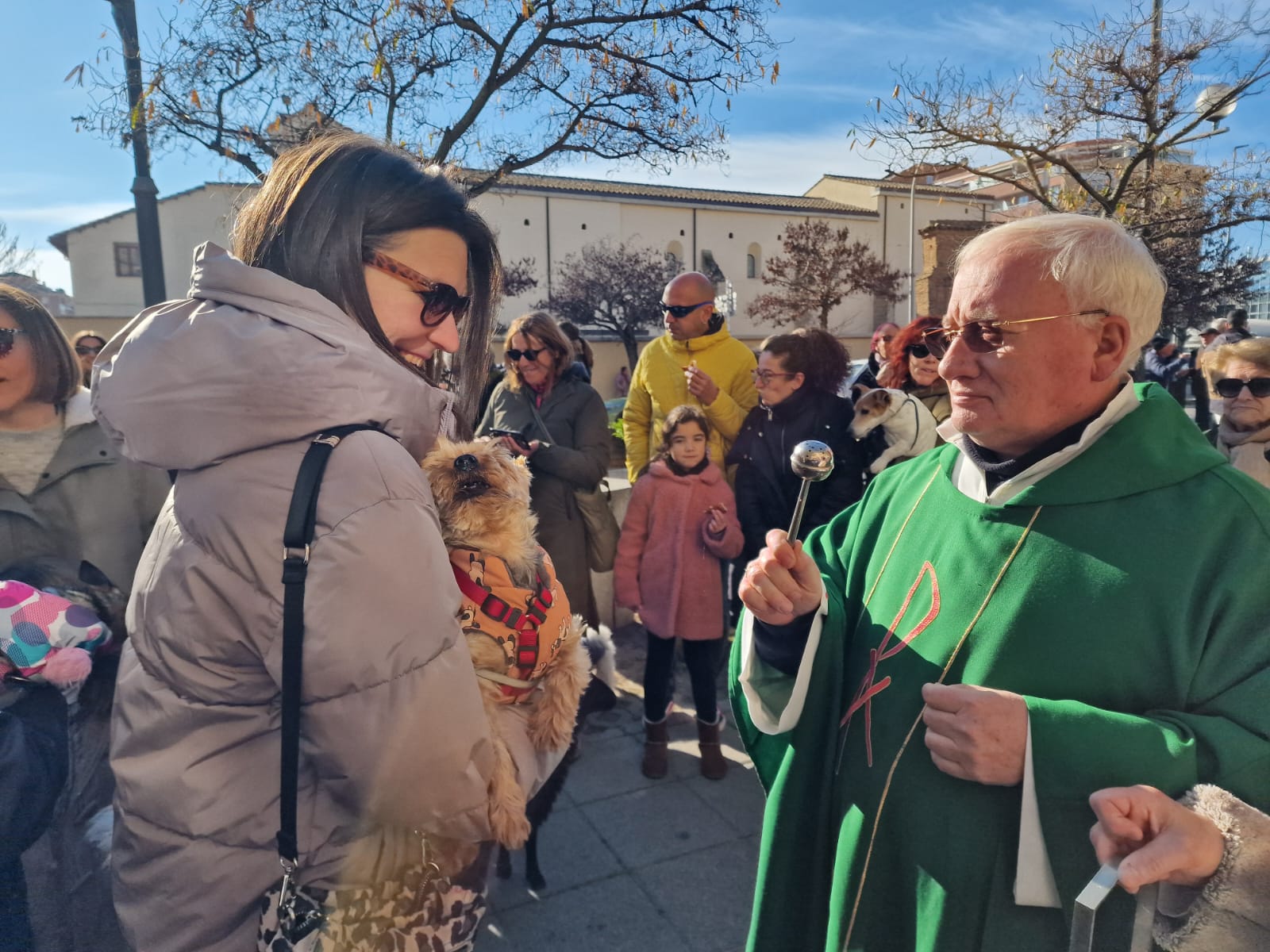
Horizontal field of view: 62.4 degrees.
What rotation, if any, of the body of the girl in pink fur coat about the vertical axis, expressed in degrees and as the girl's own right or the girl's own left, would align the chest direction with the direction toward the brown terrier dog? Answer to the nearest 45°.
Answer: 0° — they already face it

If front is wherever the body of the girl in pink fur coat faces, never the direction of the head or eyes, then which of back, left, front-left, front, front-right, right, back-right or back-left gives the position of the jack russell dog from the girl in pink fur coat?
left

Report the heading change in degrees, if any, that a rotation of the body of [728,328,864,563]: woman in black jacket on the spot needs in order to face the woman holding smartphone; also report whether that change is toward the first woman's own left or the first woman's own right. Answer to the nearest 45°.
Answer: approximately 45° to the first woman's own right

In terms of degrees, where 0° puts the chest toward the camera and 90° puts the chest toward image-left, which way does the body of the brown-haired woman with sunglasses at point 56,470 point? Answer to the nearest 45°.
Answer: approximately 45°

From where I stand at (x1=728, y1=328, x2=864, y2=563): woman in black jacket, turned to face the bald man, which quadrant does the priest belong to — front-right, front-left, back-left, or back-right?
back-left

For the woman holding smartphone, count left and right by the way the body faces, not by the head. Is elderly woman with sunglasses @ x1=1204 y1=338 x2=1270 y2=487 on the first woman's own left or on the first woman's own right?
on the first woman's own left

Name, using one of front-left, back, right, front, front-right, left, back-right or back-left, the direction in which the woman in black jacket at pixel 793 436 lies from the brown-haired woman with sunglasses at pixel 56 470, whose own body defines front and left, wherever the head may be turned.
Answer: back-left

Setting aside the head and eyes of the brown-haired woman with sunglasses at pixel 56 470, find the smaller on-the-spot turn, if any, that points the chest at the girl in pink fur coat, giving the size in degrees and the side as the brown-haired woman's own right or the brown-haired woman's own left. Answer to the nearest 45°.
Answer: approximately 135° to the brown-haired woman's own left

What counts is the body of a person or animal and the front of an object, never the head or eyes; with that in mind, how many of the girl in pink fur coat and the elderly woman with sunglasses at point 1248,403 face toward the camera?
2

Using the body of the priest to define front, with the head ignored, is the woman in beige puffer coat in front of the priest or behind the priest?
in front

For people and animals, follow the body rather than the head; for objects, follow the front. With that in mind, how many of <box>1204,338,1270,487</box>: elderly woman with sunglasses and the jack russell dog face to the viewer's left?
1

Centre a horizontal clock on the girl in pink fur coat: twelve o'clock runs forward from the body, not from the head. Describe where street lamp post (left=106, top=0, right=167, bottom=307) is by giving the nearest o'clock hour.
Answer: The street lamp post is roughly at 4 o'clock from the girl in pink fur coat.
